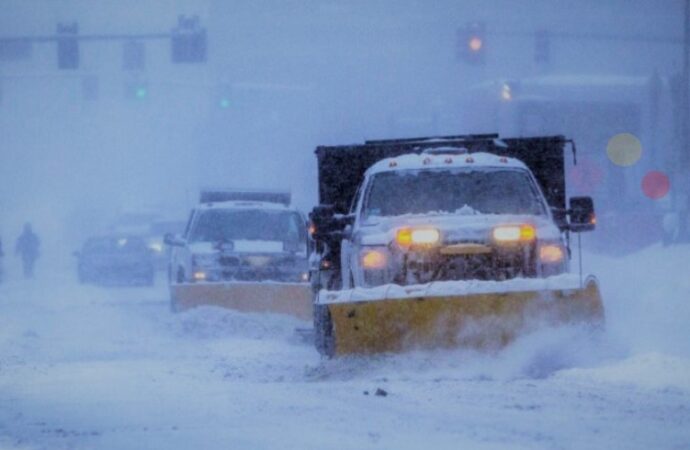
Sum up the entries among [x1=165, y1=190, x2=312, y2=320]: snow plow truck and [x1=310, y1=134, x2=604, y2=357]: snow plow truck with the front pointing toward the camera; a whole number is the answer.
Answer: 2

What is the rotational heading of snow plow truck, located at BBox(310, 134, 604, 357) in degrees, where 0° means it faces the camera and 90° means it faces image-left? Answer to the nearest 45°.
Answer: approximately 0°

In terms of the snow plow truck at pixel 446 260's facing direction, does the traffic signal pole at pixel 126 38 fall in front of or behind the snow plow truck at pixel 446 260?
behind

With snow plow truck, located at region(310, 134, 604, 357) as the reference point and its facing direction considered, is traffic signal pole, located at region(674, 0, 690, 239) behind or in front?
behind

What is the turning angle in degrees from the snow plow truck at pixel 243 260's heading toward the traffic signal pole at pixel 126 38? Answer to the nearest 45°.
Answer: approximately 180°

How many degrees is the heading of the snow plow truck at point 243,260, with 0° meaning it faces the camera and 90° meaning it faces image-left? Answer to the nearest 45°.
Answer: approximately 0°

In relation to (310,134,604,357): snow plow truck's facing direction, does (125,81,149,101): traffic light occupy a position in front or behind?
behind

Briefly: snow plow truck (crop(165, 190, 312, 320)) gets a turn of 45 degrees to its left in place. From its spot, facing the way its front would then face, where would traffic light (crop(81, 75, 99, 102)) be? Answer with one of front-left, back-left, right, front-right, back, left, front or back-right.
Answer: back-left

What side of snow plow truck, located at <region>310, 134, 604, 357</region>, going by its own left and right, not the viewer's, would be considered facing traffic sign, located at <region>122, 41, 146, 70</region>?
back

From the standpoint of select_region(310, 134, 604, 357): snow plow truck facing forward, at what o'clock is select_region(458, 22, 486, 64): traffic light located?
The traffic light is roughly at 6 o'clock from the snow plow truck.

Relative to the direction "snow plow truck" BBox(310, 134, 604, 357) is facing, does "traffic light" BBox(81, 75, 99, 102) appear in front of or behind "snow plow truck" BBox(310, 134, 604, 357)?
behind

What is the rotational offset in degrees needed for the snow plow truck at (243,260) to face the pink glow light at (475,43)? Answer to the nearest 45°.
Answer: approximately 135° to its left

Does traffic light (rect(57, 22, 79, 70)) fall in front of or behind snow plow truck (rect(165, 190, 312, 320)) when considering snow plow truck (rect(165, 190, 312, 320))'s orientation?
behind

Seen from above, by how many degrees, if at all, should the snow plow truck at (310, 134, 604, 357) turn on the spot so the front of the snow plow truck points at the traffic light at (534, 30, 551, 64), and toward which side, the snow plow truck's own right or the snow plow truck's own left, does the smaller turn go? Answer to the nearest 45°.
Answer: approximately 180°
